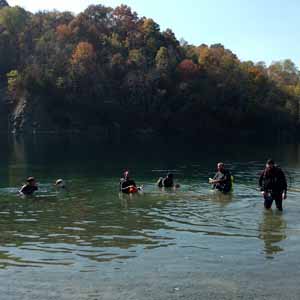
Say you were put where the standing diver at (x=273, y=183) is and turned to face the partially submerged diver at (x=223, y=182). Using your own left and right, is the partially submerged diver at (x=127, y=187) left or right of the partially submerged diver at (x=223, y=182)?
left

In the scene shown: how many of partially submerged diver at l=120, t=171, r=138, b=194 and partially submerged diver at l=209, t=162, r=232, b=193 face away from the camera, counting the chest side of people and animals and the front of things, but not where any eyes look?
0

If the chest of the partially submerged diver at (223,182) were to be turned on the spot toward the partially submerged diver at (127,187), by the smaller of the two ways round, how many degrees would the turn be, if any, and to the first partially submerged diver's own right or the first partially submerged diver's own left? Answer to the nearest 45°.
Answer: approximately 45° to the first partially submerged diver's own right

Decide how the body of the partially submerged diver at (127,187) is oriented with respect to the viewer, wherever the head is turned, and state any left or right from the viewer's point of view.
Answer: facing the viewer and to the right of the viewer

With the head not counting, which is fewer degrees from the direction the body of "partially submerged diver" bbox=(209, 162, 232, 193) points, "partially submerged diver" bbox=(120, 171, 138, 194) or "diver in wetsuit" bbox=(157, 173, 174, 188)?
the "partially submerged diver" bbox=(120, 171, 138, 194)

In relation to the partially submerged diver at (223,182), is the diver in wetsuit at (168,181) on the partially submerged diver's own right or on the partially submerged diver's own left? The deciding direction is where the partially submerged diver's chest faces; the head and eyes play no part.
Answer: on the partially submerged diver's own right

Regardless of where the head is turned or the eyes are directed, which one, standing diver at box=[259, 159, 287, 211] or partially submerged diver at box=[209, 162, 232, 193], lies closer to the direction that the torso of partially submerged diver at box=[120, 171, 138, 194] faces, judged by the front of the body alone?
the standing diver

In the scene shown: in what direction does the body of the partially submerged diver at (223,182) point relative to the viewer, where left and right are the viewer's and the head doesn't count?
facing the viewer and to the left of the viewer

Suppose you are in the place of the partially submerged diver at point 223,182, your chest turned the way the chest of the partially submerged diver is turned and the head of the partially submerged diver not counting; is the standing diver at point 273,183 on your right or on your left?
on your left

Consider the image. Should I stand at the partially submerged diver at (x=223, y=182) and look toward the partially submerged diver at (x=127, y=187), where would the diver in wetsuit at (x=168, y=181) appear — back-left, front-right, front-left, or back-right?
front-right

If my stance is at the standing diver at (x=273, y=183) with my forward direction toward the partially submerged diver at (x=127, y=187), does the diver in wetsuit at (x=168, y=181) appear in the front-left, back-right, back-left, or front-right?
front-right

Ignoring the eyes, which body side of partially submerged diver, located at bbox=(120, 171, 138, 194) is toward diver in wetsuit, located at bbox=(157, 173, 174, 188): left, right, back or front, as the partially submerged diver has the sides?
left

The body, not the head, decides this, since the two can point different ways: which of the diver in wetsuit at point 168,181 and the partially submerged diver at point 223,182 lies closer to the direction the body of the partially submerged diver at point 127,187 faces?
the partially submerged diver at point 223,182

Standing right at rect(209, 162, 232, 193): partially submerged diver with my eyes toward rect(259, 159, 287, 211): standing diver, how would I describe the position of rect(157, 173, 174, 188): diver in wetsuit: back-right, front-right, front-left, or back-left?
back-right

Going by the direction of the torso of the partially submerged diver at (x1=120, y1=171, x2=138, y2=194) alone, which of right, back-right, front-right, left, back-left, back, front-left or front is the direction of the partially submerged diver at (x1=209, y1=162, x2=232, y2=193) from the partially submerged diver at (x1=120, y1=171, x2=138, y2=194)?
front-left
